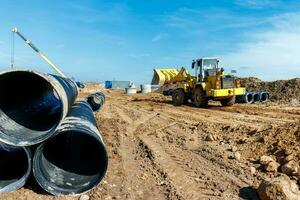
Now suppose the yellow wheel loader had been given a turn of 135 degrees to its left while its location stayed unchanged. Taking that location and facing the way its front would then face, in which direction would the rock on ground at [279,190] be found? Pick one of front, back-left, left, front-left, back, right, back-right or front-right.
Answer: front

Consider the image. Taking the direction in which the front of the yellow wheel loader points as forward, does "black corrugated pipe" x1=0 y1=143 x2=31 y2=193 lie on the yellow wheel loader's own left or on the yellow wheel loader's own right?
on the yellow wheel loader's own left

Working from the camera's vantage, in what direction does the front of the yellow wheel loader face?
facing away from the viewer and to the left of the viewer

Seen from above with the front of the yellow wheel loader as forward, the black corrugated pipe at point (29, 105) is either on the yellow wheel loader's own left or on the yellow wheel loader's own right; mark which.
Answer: on the yellow wheel loader's own left

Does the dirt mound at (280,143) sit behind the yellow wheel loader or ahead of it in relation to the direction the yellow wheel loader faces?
behind
